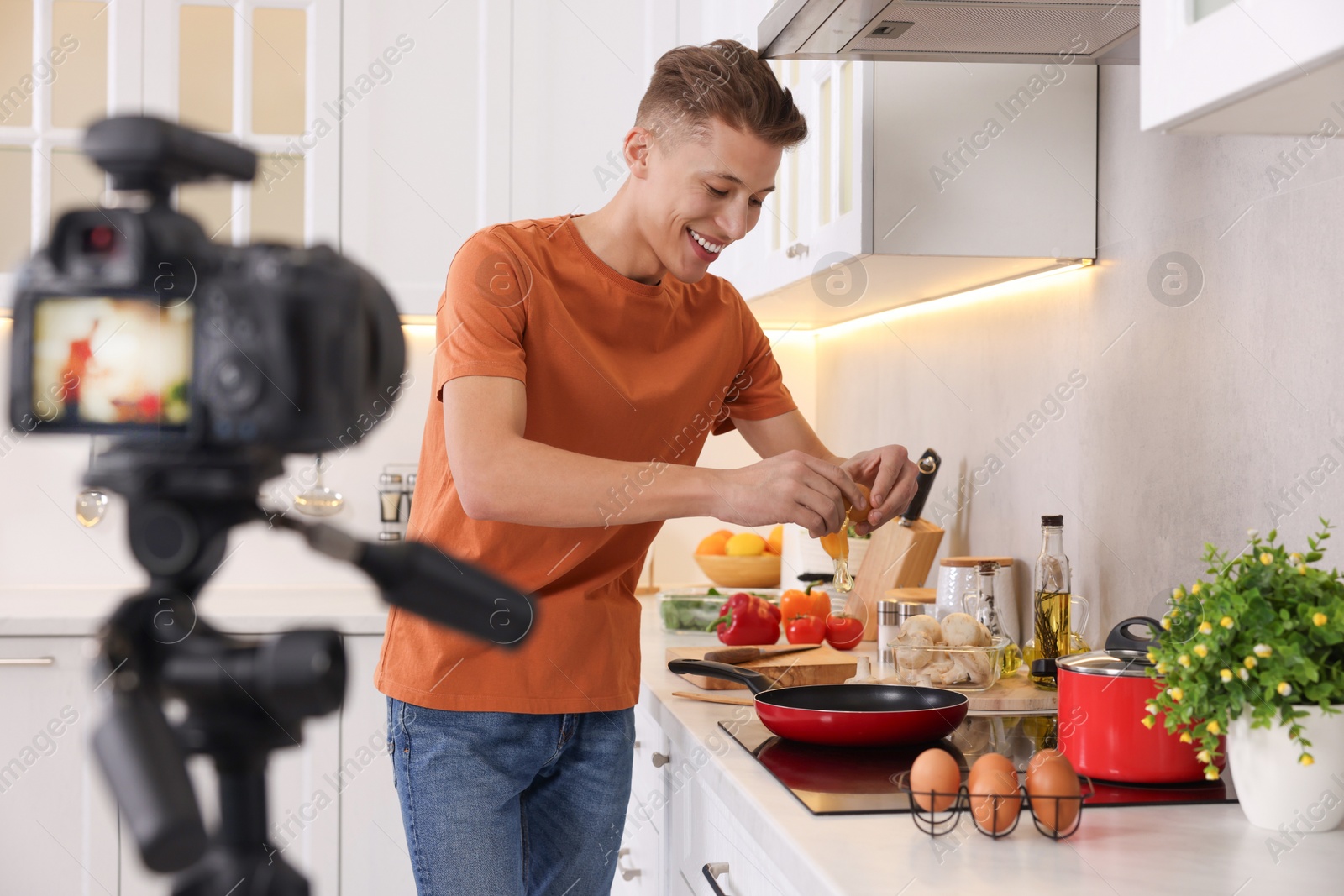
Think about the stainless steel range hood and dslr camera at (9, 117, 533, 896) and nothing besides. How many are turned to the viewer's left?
1

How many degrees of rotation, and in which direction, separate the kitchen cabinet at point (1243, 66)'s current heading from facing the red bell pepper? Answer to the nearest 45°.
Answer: approximately 90° to its right

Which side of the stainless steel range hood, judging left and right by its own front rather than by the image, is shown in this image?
left

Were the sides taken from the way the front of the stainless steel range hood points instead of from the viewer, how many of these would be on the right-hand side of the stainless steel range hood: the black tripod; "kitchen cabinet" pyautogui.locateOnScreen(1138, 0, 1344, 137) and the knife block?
1

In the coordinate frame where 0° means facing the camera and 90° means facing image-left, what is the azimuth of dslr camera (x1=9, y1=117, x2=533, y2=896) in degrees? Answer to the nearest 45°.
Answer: approximately 225°

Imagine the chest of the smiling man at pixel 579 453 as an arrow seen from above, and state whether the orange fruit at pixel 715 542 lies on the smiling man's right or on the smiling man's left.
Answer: on the smiling man's left

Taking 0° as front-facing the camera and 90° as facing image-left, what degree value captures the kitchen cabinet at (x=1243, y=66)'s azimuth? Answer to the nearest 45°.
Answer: approximately 45°
